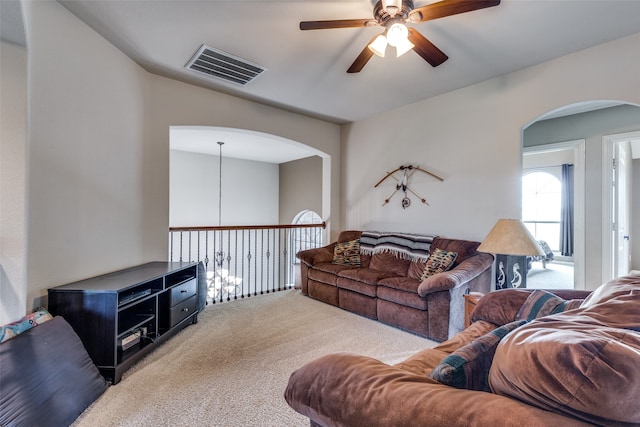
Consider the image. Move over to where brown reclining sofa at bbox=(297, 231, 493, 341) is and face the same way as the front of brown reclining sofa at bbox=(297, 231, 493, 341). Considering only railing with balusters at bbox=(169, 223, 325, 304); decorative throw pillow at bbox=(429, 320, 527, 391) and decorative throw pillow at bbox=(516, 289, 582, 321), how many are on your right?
1

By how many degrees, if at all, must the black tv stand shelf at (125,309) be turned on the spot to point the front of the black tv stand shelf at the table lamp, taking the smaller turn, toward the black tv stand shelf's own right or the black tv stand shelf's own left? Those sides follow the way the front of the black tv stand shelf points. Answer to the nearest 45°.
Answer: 0° — it already faces it

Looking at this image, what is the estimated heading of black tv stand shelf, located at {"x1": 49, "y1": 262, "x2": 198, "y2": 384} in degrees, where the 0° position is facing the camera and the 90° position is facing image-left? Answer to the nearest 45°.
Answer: approximately 315°

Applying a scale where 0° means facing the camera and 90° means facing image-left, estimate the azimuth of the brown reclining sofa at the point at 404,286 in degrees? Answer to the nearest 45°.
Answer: approximately 45°

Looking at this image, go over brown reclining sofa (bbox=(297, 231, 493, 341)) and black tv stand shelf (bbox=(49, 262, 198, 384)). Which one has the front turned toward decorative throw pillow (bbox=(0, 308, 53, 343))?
the brown reclining sofa

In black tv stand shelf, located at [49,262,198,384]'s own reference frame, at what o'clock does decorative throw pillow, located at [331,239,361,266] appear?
The decorative throw pillow is roughly at 10 o'clock from the black tv stand shelf.

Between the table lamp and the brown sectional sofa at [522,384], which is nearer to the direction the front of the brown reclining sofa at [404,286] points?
the brown sectional sofa

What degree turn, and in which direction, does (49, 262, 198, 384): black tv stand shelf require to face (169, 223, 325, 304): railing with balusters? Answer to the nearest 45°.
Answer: approximately 90° to its left

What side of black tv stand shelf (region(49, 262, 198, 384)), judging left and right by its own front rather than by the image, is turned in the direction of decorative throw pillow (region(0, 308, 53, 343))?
right

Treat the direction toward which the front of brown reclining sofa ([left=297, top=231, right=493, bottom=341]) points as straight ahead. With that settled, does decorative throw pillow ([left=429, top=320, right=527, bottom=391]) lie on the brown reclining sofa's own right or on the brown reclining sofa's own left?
on the brown reclining sofa's own left
